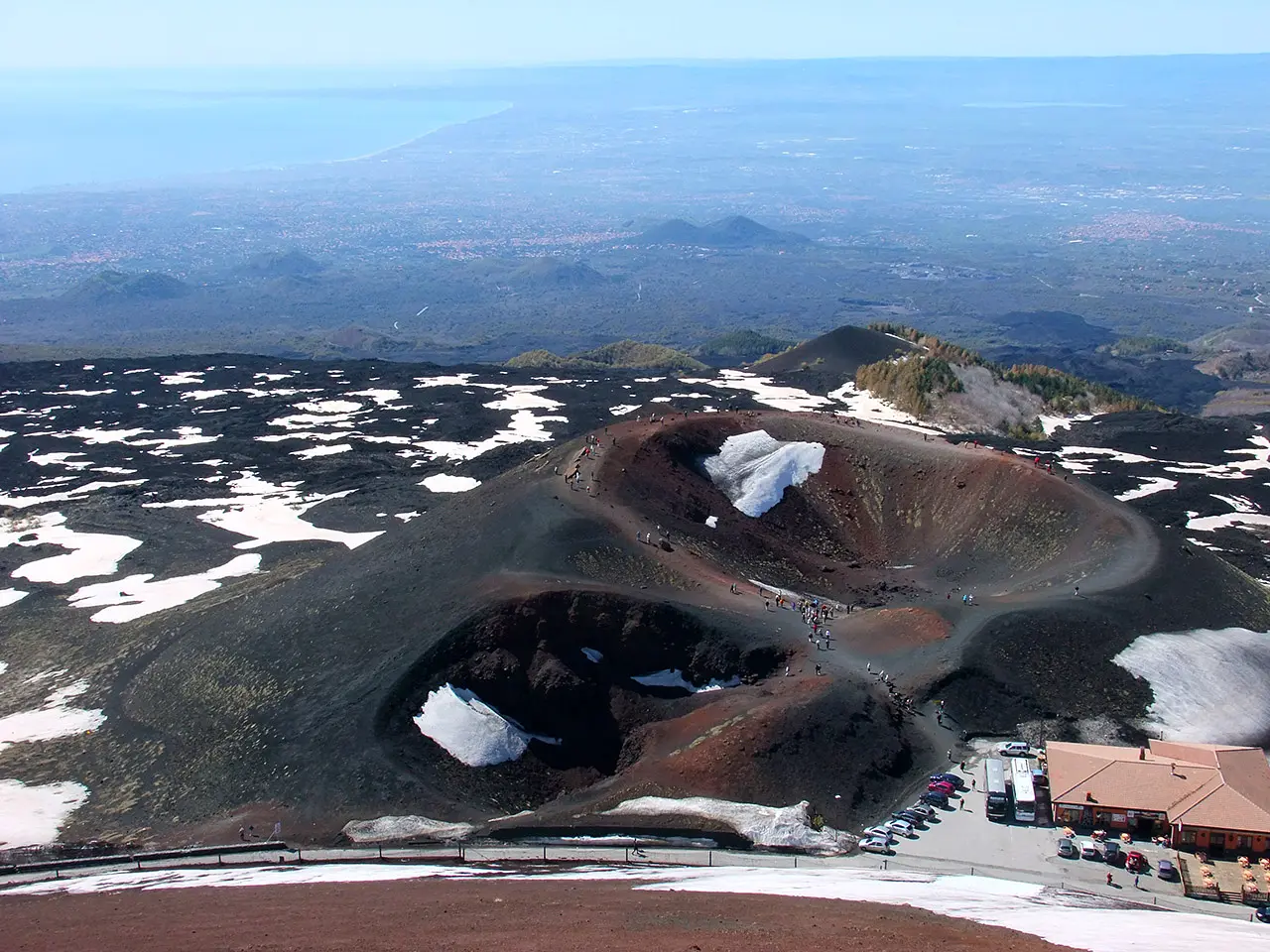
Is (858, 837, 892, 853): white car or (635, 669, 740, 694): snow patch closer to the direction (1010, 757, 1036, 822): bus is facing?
the white car

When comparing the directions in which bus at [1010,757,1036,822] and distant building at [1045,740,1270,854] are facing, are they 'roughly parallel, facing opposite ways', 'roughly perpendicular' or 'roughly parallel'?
roughly parallel

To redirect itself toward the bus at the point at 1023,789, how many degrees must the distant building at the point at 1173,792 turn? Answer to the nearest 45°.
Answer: approximately 90° to its right

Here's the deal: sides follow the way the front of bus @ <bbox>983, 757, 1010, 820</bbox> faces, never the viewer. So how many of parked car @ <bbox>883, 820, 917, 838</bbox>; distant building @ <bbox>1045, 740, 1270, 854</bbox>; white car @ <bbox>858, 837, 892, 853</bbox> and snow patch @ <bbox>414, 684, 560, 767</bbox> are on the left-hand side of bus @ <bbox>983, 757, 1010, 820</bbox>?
1

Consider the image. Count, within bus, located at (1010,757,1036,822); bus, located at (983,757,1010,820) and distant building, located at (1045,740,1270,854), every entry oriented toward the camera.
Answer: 3

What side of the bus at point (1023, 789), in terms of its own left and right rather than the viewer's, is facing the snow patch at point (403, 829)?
right

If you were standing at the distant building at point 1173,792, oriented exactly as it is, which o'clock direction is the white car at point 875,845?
The white car is roughly at 2 o'clock from the distant building.

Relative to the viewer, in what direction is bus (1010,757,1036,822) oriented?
toward the camera

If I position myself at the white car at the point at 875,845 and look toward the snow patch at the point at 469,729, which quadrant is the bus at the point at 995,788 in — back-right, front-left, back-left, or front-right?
back-right

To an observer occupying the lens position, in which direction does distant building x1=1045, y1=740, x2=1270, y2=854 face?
facing the viewer

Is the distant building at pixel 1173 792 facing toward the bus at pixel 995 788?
no

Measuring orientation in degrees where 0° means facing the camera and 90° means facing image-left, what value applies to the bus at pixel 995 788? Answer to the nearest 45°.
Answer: approximately 0°

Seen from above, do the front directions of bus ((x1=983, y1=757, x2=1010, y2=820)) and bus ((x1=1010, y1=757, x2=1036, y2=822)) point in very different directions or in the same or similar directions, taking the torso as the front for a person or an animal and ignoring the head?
same or similar directions

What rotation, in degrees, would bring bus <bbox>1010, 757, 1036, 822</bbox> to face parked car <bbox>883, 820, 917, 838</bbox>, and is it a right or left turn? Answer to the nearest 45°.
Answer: approximately 45° to its right

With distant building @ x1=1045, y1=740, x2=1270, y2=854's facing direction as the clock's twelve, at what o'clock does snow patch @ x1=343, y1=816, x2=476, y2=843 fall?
The snow patch is roughly at 2 o'clock from the distant building.

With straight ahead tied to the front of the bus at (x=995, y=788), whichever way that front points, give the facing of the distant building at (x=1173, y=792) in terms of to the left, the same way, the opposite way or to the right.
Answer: the same way

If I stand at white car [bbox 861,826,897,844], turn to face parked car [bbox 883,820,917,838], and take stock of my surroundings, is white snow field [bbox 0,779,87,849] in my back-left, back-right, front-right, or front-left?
back-left
